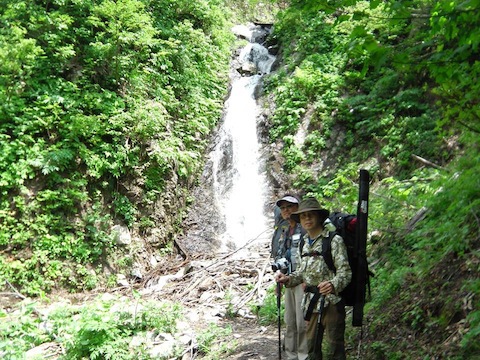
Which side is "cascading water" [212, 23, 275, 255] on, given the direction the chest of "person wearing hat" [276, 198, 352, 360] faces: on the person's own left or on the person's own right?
on the person's own right

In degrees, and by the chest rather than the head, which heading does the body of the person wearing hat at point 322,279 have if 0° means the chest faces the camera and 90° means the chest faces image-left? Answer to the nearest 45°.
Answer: approximately 45°
